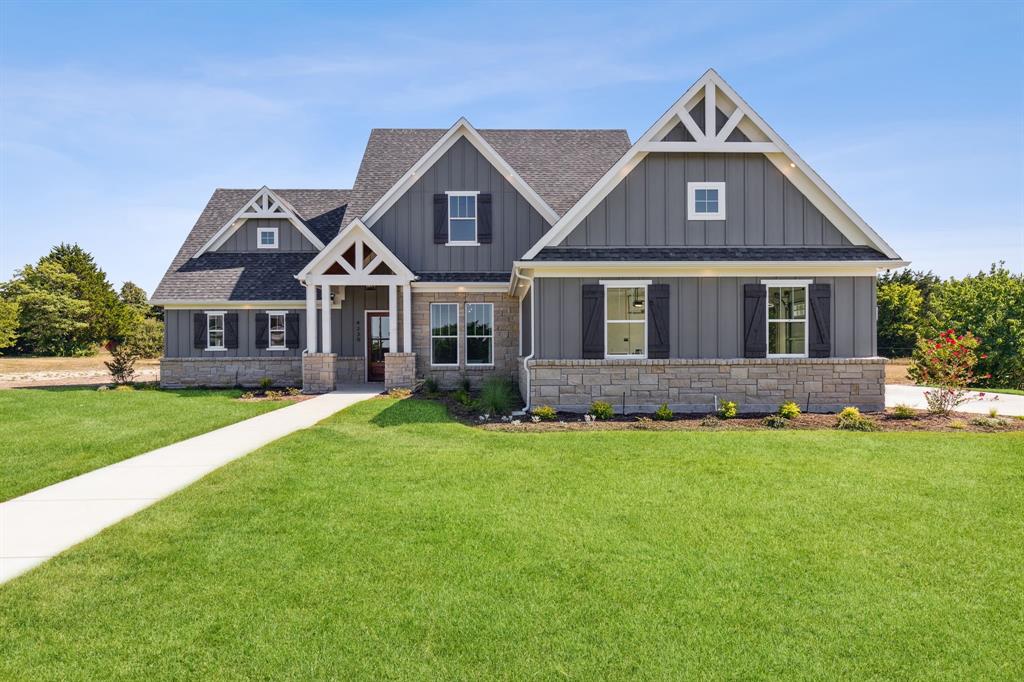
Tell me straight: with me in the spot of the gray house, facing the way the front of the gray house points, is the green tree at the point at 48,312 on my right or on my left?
on my right

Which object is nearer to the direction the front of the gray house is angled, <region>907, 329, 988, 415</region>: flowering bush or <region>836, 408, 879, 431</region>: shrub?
the shrub

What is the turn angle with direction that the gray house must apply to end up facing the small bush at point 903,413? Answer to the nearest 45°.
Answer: approximately 90° to its left

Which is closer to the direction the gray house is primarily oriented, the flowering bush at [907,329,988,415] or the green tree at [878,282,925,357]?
the flowering bush

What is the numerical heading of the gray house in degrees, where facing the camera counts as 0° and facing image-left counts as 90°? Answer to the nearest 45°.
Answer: approximately 0°

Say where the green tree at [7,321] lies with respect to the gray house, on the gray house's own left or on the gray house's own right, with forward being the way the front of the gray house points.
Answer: on the gray house's own right

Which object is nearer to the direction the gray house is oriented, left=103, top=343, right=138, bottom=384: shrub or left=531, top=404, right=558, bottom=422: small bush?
the small bush

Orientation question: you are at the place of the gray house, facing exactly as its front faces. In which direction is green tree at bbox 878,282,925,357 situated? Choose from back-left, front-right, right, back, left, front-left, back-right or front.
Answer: back-left

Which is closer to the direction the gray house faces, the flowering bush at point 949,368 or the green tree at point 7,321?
the flowering bush
